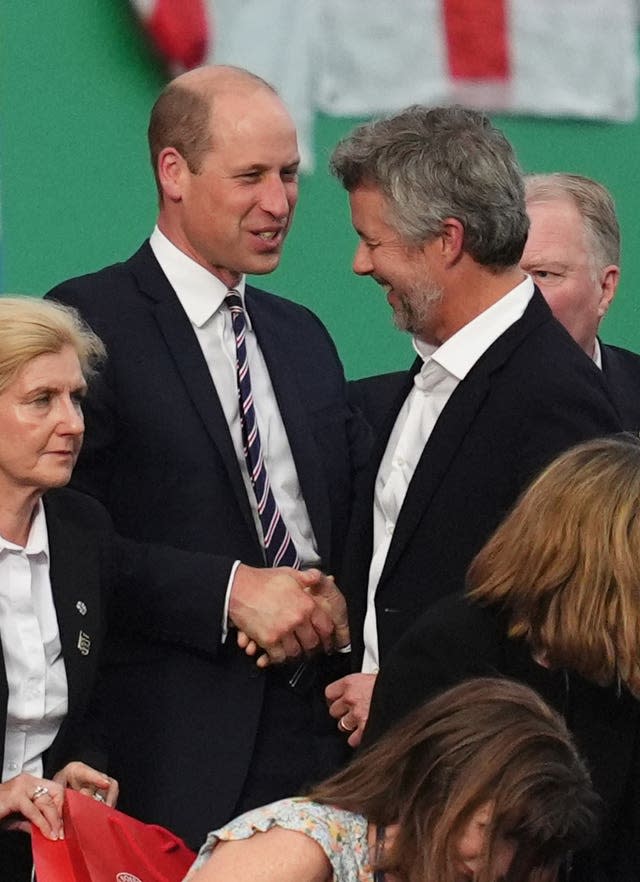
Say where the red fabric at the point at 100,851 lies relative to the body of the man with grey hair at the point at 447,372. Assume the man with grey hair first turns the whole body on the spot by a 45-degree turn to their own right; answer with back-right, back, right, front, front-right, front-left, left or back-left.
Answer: front-left

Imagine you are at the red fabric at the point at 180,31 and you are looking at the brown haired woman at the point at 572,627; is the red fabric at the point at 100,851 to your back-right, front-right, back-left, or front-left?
front-right

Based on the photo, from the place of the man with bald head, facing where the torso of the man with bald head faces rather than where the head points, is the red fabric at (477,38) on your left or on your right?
on your left

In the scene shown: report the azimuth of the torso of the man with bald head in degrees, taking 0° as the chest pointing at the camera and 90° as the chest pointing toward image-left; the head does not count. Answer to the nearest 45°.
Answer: approximately 315°

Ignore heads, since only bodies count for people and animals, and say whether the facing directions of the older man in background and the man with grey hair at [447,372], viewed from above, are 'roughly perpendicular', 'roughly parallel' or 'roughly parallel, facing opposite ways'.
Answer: roughly parallel

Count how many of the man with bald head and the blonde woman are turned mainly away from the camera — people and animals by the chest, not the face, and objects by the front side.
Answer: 0

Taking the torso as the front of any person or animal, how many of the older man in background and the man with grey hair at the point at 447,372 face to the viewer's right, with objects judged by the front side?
0

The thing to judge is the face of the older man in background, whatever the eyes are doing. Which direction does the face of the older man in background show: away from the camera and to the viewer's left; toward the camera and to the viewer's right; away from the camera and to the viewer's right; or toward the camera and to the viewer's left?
toward the camera and to the viewer's left

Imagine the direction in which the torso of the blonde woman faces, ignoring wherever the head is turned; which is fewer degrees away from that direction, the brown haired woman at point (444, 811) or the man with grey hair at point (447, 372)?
the brown haired woman

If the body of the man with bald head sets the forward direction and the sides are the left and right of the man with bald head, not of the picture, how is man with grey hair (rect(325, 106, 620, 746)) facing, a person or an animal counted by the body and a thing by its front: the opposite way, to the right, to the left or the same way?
to the right

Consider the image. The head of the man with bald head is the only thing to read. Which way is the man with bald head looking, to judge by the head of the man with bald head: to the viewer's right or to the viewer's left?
to the viewer's right

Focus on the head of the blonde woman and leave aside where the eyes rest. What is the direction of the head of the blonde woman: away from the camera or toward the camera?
toward the camera

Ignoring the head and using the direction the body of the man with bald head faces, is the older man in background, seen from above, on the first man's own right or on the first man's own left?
on the first man's own left

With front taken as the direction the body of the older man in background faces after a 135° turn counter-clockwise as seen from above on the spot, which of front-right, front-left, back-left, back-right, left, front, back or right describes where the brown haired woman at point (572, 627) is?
right

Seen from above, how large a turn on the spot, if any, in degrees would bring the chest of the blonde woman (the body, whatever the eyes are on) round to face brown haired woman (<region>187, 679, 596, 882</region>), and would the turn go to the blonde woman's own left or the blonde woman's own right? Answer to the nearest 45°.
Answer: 0° — they already face them

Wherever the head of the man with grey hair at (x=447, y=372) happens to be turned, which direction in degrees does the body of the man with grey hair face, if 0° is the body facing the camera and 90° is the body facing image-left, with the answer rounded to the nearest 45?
approximately 45°

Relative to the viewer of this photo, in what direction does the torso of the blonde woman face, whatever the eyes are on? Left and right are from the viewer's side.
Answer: facing the viewer and to the right of the viewer

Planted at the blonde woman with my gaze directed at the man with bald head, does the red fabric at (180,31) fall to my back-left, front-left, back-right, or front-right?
front-left

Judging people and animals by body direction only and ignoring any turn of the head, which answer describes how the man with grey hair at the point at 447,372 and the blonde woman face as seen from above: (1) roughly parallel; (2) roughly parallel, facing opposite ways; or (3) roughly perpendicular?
roughly perpendicular

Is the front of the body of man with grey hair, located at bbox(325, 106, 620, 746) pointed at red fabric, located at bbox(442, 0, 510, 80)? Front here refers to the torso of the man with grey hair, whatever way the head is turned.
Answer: no
